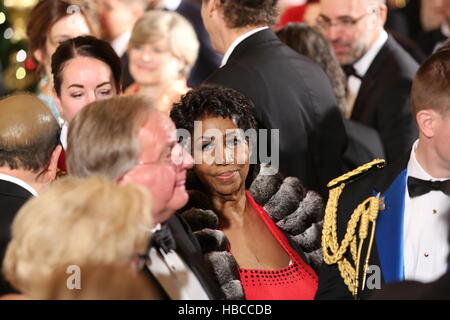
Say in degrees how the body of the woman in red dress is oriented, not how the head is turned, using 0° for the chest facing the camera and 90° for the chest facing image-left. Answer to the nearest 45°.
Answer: approximately 0°

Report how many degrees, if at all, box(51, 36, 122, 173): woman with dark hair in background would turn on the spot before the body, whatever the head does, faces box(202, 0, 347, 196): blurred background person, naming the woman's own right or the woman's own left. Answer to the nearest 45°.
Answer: approximately 90° to the woman's own left

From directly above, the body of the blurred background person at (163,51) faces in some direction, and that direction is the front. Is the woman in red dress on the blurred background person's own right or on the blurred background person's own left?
on the blurred background person's own left

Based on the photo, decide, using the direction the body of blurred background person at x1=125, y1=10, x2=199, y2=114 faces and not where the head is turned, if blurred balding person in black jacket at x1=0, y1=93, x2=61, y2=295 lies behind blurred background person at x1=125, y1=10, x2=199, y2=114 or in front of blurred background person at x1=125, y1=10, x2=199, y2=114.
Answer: in front

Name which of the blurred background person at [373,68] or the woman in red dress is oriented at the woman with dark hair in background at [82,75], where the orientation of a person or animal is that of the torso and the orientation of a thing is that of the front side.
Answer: the blurred background person

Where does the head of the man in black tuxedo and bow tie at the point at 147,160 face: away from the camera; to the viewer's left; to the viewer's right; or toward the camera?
to the viewer's right

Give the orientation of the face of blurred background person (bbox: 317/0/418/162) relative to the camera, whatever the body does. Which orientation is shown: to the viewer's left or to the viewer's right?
to the viewer's left

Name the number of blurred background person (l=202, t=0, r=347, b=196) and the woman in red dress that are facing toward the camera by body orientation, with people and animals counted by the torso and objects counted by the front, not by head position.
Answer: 1

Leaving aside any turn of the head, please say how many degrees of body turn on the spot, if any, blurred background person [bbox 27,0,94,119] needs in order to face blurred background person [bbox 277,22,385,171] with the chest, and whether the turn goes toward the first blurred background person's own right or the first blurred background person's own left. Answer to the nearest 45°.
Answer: approximately 45° to the first blurred background person's own left

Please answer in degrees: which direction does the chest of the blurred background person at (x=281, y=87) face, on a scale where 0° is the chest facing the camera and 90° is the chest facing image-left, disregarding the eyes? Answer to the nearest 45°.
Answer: approximately 135°

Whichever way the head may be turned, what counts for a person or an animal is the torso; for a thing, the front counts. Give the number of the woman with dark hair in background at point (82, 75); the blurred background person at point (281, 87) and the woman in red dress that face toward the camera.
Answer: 2

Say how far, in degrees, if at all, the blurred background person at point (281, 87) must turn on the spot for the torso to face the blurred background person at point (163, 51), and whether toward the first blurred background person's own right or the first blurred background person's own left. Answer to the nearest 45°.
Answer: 0° — they already face them

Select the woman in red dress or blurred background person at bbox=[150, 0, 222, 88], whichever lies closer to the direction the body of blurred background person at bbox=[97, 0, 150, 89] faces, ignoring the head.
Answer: the woman in red dress

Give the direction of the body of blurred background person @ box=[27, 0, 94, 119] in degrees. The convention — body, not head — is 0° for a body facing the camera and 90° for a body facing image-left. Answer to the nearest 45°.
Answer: approximately 315°

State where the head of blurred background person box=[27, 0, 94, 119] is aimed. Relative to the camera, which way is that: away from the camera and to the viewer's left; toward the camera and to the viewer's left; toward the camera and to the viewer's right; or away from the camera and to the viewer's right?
toward the camera and to the viewer's right
